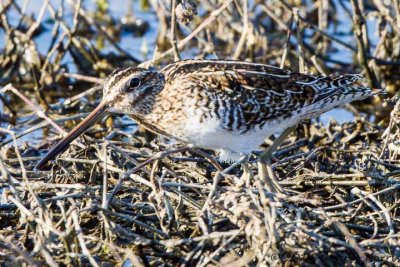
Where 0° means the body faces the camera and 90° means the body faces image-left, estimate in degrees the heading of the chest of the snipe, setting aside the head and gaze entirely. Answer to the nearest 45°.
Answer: approximately 90°
